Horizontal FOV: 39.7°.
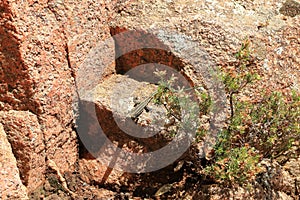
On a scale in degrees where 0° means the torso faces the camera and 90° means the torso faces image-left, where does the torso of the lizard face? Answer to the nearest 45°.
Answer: approximately 45°

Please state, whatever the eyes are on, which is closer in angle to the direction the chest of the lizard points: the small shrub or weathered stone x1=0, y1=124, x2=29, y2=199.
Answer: the weathered stone

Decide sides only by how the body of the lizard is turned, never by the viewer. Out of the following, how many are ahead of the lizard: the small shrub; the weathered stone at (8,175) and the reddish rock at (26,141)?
2

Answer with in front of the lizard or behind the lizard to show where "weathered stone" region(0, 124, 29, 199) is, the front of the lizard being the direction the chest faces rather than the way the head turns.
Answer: in front

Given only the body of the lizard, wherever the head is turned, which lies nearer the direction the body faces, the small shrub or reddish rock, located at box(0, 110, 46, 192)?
the reddish rock

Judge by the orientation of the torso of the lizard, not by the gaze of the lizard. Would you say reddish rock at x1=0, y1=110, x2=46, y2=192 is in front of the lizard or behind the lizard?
in front

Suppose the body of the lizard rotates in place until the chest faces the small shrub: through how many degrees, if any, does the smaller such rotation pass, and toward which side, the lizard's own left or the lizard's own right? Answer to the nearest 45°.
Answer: approximately 135° to the lizard's own left
